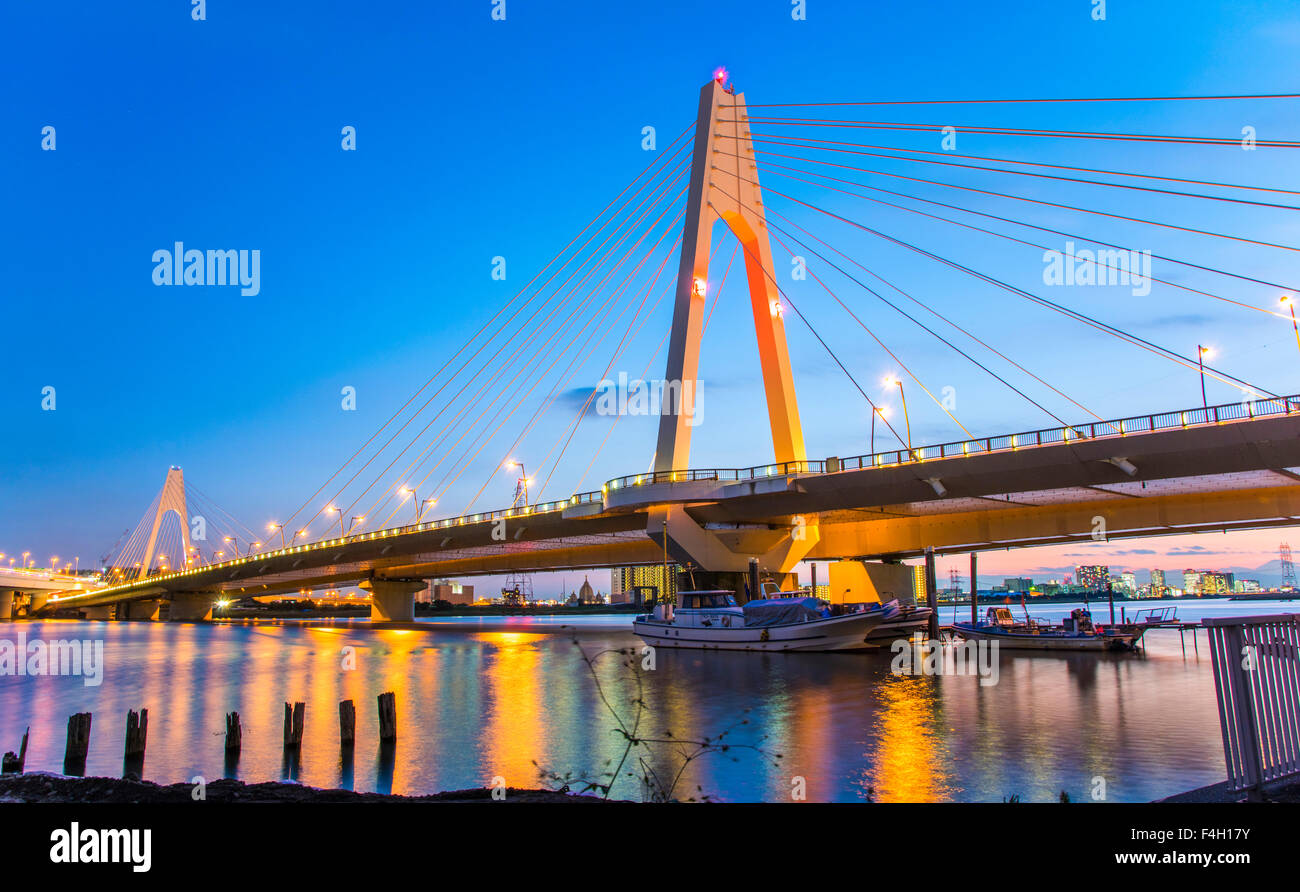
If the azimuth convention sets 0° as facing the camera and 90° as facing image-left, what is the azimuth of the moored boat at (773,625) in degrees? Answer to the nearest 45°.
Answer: approximately 270°

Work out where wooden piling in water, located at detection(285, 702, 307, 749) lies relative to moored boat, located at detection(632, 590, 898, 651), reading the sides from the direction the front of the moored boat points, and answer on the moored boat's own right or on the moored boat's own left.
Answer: on the moored boat's own right

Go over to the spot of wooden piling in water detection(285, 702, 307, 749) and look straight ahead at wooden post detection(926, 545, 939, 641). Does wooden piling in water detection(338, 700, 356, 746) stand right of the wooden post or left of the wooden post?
right

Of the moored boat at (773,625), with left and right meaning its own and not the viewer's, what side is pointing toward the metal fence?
right

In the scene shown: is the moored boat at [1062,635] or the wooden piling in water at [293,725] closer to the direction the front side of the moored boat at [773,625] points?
the moored boat

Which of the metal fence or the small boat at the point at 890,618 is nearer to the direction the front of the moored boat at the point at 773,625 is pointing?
the small boat

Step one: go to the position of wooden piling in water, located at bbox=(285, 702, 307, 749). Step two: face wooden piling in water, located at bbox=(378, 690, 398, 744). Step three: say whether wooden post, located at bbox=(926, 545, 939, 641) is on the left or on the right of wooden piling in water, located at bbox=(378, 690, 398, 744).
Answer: left

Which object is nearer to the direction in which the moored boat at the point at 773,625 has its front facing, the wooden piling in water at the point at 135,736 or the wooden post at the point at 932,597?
the wooden post

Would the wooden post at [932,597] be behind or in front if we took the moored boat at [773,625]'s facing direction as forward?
in front

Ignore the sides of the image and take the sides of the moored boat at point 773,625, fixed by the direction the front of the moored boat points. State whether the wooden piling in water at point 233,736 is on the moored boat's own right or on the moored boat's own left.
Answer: on the moored boat's own right

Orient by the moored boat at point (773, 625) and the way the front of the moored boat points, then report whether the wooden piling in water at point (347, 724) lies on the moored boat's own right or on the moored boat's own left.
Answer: on the moored boat's own right

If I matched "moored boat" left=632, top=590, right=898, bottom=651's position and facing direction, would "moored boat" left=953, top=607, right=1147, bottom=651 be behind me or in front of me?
in front
